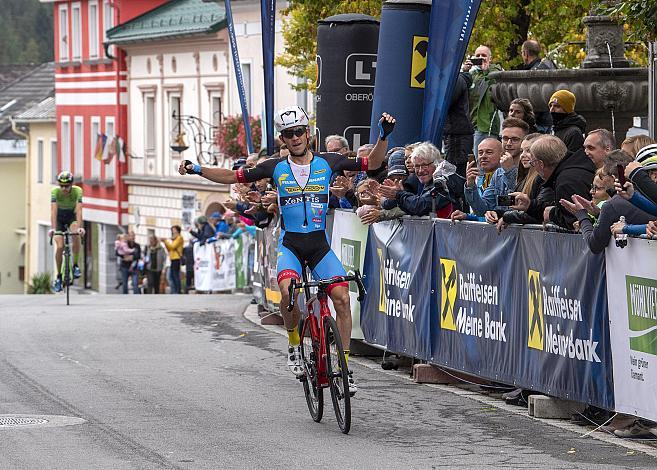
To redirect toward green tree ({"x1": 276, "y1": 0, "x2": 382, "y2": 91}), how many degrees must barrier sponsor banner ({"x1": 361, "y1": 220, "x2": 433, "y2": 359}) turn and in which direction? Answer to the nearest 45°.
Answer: approximately 135° to its right

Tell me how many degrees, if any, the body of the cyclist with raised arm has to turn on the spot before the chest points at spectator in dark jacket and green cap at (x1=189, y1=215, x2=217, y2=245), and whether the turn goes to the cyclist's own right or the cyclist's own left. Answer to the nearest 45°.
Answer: approximately 180°

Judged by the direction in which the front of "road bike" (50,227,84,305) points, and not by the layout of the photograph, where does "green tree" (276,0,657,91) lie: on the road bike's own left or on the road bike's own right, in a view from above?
on the road bike's own left

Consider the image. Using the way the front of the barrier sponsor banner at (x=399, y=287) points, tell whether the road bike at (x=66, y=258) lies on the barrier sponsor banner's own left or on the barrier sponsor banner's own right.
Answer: on the barrier sponsor banner's own right

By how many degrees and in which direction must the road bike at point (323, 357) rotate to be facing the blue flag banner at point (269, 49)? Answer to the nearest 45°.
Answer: approximately 180°

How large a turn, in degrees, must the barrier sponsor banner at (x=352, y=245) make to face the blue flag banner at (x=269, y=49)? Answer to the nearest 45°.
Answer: approximately 135° to its right
